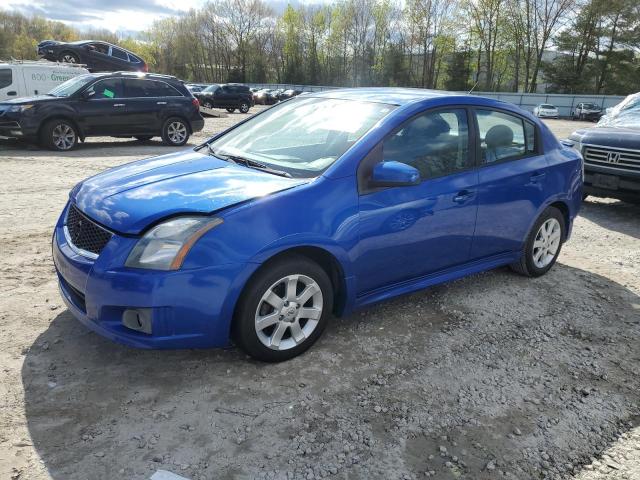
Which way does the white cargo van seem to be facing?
to the viewer's left

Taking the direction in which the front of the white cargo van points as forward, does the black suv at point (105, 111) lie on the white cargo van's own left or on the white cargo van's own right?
on the white cargo van's own left

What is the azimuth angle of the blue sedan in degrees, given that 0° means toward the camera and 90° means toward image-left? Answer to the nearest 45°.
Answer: approximately 45°

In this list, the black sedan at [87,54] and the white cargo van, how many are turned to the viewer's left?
2

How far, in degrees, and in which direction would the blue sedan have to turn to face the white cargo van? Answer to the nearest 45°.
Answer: approximately 90° to its right

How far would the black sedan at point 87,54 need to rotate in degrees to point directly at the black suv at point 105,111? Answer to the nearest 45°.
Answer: approximately 90° to its left

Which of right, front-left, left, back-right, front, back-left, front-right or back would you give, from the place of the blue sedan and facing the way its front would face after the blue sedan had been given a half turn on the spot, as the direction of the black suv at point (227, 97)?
front-left

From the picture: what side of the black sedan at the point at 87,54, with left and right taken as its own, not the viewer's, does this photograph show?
left
